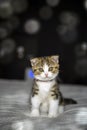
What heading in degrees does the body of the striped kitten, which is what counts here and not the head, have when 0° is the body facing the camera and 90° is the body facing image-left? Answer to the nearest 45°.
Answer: approximately 0°
